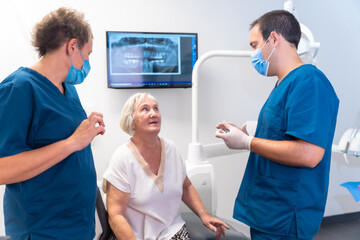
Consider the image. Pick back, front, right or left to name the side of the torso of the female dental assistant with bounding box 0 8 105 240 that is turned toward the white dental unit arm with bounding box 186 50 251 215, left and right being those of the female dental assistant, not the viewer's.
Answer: left

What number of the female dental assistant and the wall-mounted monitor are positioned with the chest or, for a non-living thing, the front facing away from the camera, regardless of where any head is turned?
0

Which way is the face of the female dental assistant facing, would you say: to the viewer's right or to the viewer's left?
to the viewer's right

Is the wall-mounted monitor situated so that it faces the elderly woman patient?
yes

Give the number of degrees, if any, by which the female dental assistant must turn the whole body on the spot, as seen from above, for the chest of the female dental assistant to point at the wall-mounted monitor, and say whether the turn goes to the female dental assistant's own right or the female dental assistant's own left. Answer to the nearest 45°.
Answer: approximately 90° to the female dental assistant's own left

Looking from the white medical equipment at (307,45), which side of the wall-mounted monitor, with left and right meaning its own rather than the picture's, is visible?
left

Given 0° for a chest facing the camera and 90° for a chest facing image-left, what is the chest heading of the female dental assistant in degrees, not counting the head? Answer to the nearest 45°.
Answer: approximately 315°

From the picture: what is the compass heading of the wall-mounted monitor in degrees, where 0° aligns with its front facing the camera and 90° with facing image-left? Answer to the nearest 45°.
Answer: approximately 0°

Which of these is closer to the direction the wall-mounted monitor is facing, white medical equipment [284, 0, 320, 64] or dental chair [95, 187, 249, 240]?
the dental chair
